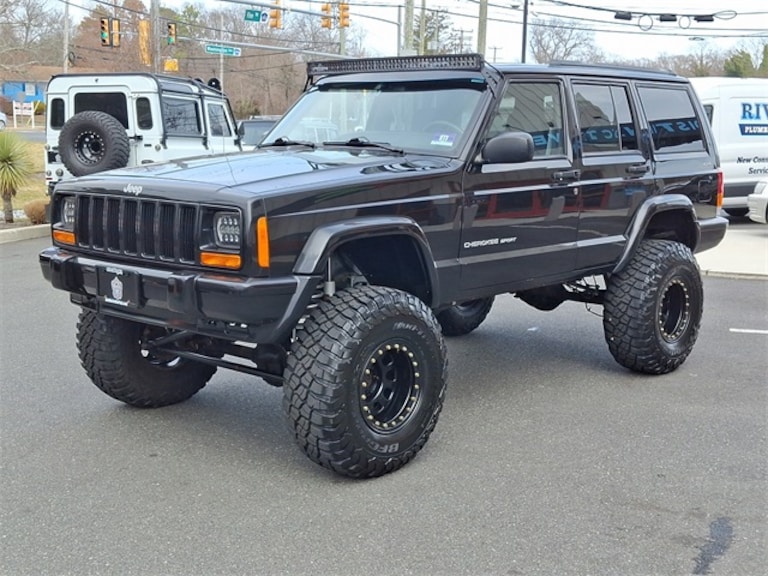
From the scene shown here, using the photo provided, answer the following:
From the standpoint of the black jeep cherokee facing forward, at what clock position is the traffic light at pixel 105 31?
The traffic light is roughly at 4 o'clock from the black jeep cherokee.

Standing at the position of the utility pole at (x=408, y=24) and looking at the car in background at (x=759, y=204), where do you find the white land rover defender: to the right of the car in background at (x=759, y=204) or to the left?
right

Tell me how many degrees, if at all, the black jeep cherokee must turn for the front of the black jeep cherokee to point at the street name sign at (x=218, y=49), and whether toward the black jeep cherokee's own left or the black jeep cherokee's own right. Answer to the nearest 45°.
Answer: approximately 135° to the black jeep cherokee's own right

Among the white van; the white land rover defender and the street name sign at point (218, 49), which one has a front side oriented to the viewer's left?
the white van

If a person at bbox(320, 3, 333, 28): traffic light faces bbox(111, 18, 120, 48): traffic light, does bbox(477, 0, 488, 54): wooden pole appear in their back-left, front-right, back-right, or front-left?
back-left

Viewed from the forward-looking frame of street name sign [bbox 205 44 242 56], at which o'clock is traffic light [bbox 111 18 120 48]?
The traffic light is roughly at 3 o'clock from the street name sign.

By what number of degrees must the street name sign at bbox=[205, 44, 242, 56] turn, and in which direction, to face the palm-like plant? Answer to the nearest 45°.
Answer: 0° — it already faces it

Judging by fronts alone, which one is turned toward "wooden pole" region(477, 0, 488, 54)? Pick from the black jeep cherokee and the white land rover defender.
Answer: the white land rover defender

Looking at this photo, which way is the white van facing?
to the viewer's left

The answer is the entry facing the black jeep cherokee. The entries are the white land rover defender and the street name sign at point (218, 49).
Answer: the street name sign
